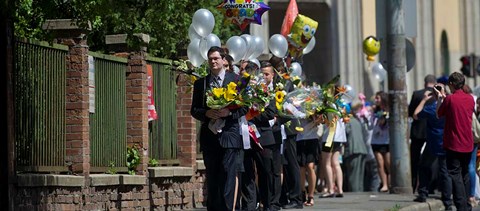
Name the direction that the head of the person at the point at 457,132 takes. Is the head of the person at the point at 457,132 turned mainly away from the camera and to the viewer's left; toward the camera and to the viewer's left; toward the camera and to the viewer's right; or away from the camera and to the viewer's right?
away from the camera and to the viewer's left

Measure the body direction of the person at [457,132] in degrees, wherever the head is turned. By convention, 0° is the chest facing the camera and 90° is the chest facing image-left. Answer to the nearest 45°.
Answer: approximately 135°

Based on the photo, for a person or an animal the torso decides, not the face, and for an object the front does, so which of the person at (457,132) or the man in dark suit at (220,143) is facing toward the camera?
the man in dark suit

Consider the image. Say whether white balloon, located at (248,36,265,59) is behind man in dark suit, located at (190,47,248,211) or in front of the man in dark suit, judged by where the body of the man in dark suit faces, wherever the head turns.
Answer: behind

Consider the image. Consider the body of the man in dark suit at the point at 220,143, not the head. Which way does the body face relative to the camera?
toward the camera

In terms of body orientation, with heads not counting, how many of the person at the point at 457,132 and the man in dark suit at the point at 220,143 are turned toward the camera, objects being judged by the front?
1
